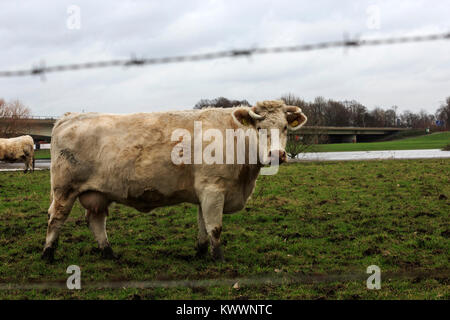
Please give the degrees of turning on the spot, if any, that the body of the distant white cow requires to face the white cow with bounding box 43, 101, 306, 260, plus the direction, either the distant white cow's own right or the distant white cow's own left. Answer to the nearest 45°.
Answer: approximately 90° to the distant white cow's own left

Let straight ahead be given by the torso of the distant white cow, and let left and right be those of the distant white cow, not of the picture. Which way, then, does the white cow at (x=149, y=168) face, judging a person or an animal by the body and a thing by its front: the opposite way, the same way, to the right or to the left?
the opposite way

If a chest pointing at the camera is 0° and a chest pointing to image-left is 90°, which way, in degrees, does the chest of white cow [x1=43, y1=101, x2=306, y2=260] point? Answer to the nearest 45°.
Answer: approximately 270°

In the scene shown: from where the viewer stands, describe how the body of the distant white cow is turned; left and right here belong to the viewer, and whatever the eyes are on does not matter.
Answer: facing to the left of the viewer

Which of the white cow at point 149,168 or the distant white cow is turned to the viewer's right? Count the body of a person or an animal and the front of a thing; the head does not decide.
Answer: the white cow

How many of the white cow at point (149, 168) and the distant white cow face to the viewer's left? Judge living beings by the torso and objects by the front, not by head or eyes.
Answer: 1

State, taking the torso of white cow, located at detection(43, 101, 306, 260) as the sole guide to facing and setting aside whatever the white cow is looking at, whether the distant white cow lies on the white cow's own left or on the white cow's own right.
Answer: on the white cow's own left
